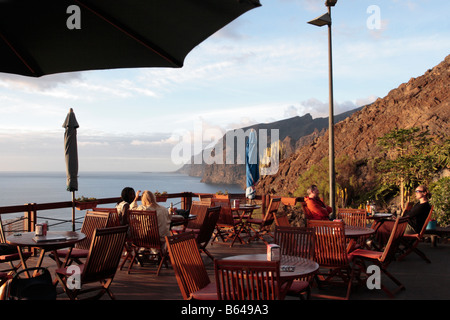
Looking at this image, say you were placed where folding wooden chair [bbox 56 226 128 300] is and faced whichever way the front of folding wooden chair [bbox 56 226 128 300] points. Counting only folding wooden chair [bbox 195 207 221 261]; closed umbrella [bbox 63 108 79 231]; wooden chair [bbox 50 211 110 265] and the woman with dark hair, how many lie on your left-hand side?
0

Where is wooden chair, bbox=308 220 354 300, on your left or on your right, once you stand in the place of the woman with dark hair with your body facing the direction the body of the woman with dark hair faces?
on your right

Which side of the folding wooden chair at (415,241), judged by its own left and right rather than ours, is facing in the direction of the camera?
left

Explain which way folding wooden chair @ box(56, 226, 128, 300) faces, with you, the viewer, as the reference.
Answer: facing away from the viewer and to the left of the viewer

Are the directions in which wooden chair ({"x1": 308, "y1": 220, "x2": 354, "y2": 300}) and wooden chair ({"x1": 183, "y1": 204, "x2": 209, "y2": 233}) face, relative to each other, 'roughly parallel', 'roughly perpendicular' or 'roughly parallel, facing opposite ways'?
roughly parallel, facing opposite ways

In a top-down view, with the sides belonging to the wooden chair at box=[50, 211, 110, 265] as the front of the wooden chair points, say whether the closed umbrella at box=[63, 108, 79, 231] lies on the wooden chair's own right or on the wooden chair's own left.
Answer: on the wooden chair's own right

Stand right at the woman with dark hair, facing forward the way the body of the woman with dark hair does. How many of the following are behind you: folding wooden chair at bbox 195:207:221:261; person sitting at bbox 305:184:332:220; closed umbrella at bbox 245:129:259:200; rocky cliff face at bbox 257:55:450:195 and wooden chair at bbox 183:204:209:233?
0

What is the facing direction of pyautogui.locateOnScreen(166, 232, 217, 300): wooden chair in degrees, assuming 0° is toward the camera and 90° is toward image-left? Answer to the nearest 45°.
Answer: approximately 315°

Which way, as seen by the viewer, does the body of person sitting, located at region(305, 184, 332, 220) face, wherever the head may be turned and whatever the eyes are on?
to the viewer's right
